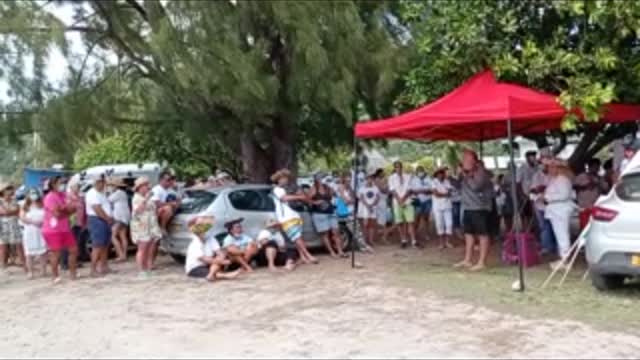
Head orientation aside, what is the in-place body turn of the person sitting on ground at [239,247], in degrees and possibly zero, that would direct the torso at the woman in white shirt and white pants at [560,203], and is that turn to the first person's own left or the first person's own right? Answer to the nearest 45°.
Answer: approximately 45° to the first person's own left

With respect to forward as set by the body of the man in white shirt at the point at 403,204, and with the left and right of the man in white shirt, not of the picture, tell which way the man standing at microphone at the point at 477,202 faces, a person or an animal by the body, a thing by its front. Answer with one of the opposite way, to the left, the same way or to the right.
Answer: to the right

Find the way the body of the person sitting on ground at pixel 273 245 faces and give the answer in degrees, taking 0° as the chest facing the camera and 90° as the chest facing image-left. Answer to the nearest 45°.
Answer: approximately 315°

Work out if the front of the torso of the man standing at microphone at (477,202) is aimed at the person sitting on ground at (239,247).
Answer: yes

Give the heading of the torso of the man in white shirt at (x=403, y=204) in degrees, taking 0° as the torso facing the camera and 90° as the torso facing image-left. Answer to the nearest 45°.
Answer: approximately 0°

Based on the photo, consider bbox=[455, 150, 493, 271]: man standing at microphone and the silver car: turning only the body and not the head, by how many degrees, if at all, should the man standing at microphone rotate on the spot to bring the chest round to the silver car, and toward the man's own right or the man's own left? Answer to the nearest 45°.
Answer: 0° — they already face it

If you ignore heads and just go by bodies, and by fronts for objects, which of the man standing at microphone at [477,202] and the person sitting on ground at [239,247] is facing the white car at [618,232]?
the person sitting on ground

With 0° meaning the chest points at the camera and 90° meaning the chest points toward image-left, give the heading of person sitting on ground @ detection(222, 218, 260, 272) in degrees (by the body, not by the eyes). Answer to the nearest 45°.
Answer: approximately 315°

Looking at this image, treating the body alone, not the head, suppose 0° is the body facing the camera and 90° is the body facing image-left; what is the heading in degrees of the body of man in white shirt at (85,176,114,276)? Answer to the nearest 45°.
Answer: approximately 270°

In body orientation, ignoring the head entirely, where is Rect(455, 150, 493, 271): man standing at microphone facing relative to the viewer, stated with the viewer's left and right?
facing to the left of the viewer
